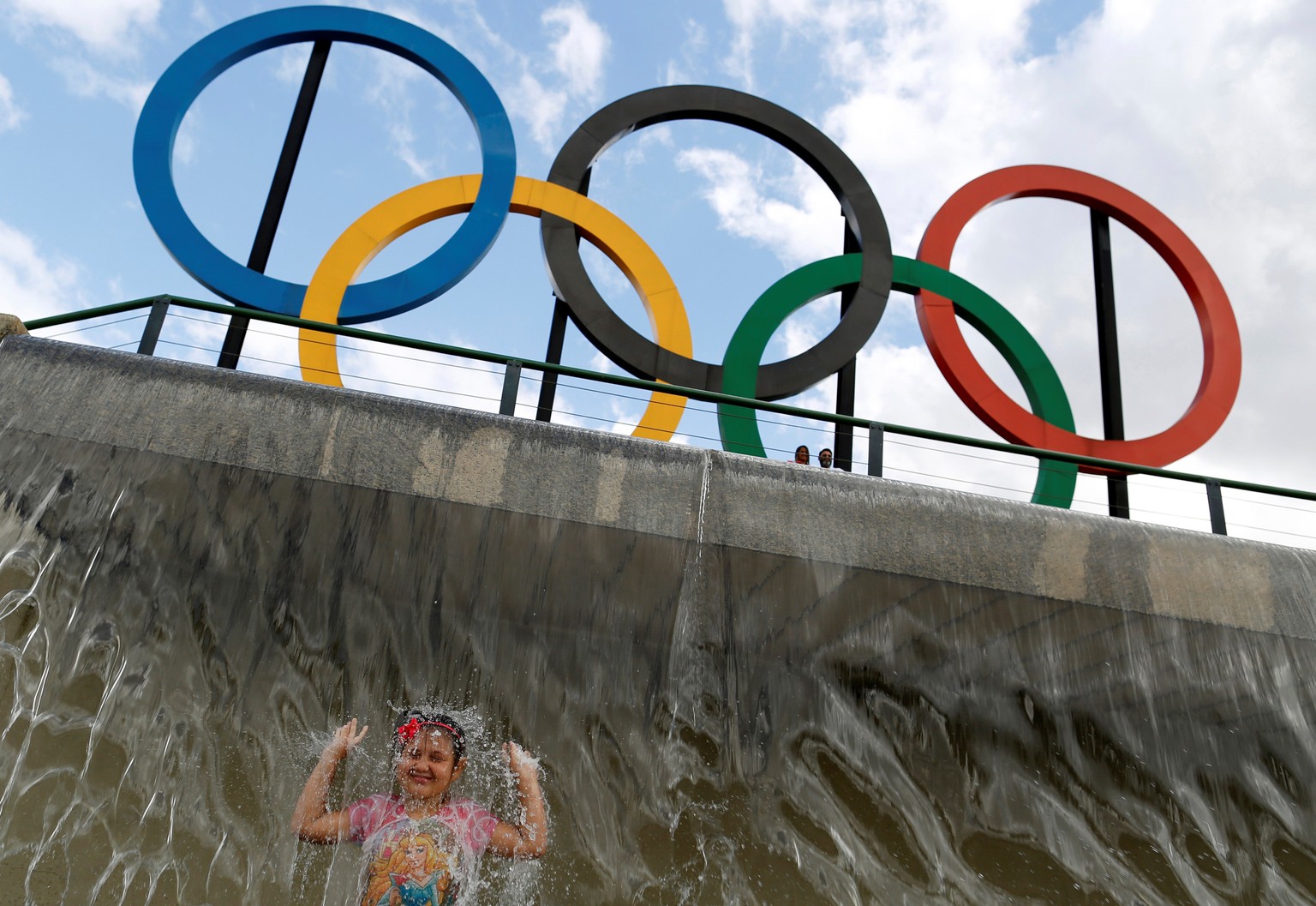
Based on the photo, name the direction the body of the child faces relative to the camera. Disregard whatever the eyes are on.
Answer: toward the camera
